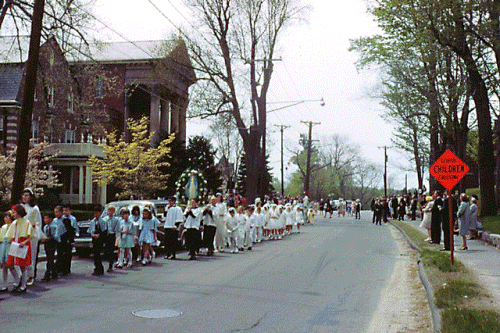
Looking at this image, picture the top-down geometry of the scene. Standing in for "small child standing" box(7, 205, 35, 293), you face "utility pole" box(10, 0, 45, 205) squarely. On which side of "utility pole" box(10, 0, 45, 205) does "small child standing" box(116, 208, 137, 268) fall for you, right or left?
right

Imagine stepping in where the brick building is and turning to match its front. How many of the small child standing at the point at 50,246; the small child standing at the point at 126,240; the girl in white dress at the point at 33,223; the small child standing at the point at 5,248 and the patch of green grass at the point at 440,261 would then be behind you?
0

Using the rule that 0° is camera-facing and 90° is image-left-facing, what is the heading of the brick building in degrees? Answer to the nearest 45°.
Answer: approximately 315°

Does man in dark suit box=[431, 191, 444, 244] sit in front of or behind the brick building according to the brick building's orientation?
in front

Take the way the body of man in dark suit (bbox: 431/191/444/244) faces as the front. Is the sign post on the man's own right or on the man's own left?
on the man's own left

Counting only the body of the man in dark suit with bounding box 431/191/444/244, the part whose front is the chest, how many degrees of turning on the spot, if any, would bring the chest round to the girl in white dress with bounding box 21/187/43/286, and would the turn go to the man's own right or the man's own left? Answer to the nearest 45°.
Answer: approximately 45° to the man's own left

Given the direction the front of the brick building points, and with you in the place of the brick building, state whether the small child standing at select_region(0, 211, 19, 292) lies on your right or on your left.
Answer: on your right

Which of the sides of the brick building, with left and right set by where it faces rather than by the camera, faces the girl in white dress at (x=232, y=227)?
front

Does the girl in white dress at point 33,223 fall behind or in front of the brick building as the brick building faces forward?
in front

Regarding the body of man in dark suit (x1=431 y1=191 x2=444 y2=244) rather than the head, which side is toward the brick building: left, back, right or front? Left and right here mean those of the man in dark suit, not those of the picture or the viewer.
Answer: front

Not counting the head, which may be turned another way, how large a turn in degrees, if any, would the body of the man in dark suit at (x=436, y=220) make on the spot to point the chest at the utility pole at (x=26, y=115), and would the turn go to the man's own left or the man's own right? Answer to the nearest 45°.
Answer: approximately 45° to the man's own left

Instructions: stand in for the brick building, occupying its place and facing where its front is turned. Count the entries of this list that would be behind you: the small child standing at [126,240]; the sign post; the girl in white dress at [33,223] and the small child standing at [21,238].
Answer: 0

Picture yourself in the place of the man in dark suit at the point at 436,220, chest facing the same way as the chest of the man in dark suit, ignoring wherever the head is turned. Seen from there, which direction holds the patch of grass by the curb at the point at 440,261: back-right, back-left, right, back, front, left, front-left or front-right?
left

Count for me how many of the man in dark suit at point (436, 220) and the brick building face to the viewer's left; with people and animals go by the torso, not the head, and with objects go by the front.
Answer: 1

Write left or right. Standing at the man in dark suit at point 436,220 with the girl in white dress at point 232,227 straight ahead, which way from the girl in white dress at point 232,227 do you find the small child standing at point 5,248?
left

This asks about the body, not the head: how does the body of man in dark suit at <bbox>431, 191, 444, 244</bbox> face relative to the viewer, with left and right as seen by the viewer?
facing to the left of the viewer

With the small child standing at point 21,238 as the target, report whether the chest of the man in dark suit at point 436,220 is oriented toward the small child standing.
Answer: no

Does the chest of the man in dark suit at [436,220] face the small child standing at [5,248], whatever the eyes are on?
no

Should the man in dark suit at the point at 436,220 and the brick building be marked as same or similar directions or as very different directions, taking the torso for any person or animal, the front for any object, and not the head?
very different directions
